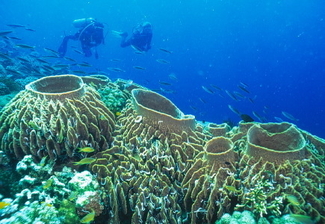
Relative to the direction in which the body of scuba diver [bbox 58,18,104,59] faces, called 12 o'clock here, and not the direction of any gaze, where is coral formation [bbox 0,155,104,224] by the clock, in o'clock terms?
The coral formation is roughly at 3 o'clock from the scuba diver.

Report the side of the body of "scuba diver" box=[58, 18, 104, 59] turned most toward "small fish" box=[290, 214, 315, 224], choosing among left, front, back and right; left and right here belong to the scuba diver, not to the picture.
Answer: right

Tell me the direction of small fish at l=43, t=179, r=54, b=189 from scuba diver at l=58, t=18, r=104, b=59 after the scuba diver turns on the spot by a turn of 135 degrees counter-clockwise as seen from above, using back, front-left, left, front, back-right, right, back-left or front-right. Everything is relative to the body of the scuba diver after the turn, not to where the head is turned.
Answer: back-left

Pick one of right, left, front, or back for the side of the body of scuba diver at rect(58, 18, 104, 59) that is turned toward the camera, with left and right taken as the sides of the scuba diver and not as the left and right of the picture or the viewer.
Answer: right

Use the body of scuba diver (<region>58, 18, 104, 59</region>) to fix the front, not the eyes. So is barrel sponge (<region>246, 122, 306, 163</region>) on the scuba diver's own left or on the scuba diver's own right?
on the scuba diver's own right

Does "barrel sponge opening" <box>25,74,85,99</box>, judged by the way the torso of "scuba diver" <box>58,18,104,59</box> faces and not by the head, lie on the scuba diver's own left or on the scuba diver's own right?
on the scuba diver's own right

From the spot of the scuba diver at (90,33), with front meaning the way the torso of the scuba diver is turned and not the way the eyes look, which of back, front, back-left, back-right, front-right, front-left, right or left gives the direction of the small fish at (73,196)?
right

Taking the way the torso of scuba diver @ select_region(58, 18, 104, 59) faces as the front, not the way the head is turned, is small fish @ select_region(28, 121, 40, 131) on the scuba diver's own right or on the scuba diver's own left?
on the scuba diver's own right

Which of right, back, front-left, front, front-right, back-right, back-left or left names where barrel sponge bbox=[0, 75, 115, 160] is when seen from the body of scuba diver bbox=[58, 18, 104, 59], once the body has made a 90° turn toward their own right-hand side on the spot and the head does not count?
front

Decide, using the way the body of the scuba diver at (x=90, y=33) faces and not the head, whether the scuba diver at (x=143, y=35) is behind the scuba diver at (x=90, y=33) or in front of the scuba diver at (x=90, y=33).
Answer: in front

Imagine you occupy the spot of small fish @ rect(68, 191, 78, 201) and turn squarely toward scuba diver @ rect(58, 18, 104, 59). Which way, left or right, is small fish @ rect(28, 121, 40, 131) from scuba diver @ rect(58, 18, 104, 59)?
left
